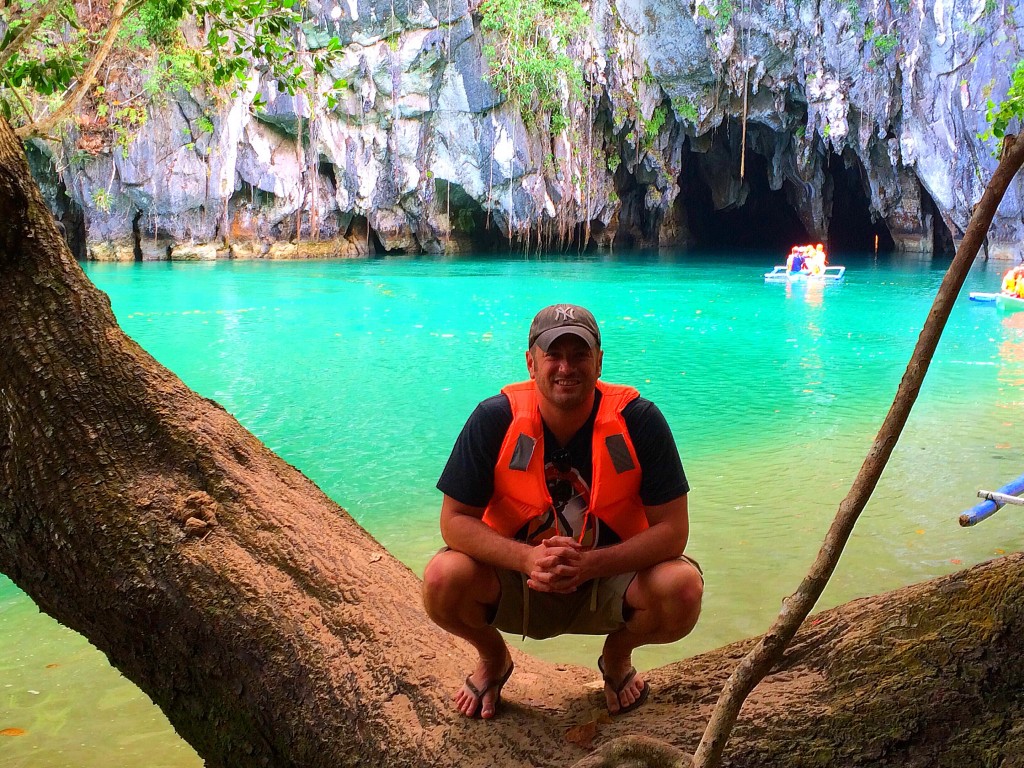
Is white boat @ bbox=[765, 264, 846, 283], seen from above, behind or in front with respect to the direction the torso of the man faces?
behind

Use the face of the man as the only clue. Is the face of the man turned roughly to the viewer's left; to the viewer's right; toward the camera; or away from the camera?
toward the camera

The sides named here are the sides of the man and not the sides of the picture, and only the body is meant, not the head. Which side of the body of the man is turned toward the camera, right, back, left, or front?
front

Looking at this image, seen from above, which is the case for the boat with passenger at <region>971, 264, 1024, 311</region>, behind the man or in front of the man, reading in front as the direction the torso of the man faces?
behind

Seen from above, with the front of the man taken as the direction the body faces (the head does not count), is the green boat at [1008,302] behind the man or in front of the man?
behind

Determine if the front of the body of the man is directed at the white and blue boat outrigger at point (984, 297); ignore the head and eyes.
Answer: no

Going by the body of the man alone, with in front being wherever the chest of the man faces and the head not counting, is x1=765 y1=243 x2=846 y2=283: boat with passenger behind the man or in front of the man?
behind
